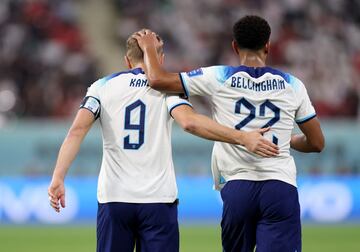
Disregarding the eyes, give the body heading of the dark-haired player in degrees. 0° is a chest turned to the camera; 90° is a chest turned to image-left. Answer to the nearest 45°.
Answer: approximately 180°

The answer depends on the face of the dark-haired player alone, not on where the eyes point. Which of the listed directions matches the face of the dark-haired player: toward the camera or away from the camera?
away from the camera
